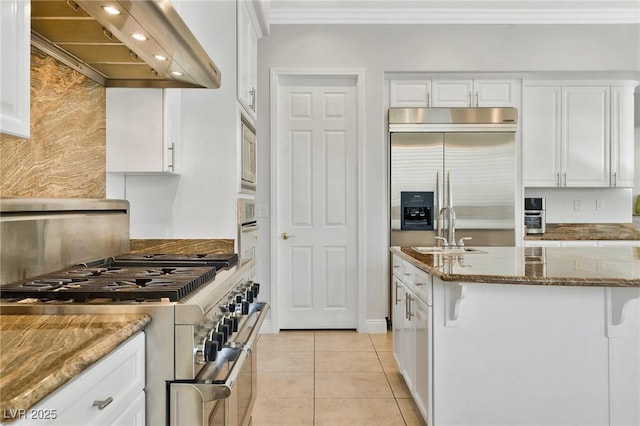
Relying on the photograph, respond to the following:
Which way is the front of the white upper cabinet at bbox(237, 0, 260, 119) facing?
to the viewer's right

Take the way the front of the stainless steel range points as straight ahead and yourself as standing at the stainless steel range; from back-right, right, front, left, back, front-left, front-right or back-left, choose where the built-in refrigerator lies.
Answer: front-left

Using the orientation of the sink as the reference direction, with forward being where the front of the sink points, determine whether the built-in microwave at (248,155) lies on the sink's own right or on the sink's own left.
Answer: on the sink's own right

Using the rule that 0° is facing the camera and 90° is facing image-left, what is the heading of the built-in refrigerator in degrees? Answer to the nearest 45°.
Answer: approximately 0°

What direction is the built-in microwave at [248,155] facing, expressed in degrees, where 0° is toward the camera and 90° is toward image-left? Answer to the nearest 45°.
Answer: approximately 270°

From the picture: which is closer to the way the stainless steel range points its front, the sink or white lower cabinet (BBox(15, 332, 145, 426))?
the sink

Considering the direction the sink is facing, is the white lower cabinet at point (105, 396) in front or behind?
in front

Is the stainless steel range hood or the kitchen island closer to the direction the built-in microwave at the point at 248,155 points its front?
the kitchen island
